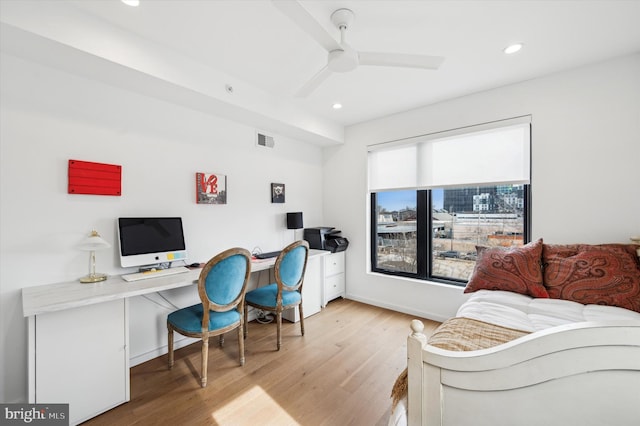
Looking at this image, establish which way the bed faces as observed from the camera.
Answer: facing the viewer

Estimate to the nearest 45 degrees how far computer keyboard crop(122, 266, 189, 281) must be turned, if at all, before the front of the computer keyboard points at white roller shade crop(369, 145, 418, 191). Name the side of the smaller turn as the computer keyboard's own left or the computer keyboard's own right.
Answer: approximately 45° to the computer keyboard's own left

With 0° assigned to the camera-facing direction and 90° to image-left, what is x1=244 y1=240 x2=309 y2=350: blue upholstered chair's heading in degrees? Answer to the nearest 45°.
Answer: approximately 135°

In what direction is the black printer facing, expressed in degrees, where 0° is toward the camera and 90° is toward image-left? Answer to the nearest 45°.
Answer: approximately 315°

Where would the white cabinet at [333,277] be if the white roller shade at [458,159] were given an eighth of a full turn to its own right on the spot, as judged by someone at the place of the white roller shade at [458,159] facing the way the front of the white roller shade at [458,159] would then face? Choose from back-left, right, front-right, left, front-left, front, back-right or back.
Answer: front

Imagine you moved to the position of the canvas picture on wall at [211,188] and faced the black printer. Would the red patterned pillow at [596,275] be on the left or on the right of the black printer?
right

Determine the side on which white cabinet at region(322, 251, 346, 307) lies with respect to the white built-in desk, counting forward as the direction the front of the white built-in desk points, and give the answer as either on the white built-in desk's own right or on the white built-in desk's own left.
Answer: on the white built-in desk's own left

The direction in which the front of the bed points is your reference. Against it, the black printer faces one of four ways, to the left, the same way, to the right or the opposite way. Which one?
to the left

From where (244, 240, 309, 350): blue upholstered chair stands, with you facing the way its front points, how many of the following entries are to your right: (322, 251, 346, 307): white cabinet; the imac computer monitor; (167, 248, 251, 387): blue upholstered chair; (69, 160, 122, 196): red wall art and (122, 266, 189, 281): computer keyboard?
1

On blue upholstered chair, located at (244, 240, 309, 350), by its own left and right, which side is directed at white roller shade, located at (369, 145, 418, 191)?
right

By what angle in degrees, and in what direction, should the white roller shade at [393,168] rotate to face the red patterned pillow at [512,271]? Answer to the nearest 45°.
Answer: approximately 90° to its left

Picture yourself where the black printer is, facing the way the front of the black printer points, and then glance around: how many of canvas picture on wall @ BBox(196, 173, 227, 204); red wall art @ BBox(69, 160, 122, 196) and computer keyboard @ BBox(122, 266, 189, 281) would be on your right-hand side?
3

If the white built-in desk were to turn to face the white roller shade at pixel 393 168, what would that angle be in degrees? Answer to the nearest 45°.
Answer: approximately 45° to its left

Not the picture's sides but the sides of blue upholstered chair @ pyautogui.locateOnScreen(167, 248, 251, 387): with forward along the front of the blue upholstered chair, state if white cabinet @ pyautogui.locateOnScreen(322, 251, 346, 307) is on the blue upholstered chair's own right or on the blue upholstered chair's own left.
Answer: on the blue upholstered chair's own right

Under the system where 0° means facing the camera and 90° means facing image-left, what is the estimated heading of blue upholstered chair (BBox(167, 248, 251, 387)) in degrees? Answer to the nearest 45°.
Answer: approximately 135°

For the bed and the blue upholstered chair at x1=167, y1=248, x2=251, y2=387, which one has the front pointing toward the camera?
the bed

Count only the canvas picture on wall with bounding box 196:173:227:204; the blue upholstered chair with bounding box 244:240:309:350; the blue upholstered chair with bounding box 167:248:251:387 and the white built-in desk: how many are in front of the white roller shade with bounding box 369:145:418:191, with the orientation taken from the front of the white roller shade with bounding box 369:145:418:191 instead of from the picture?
4

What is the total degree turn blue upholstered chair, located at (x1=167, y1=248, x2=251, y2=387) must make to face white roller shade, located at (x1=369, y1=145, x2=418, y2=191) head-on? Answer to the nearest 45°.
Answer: approximately 135° to its right
